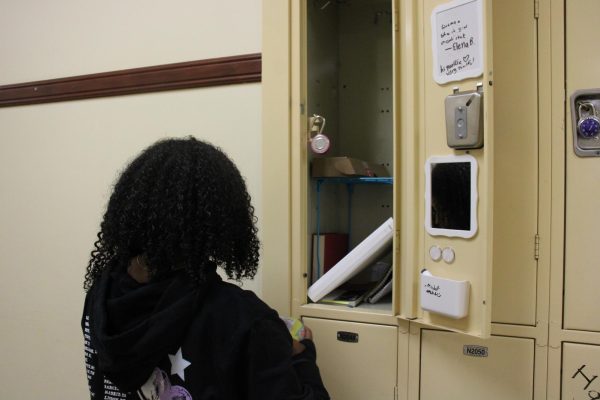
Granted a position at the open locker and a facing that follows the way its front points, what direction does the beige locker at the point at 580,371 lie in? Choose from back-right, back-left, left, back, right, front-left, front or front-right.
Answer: front-left

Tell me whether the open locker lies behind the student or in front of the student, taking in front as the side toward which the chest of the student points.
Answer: in front

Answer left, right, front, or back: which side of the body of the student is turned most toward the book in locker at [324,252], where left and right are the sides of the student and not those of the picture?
front

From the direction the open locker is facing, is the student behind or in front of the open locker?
in front

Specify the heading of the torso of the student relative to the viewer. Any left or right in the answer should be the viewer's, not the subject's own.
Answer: facing away from the viewer and to the right of the viewer

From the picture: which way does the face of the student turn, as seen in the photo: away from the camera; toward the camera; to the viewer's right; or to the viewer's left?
away from the camera

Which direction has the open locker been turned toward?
toward the camera
